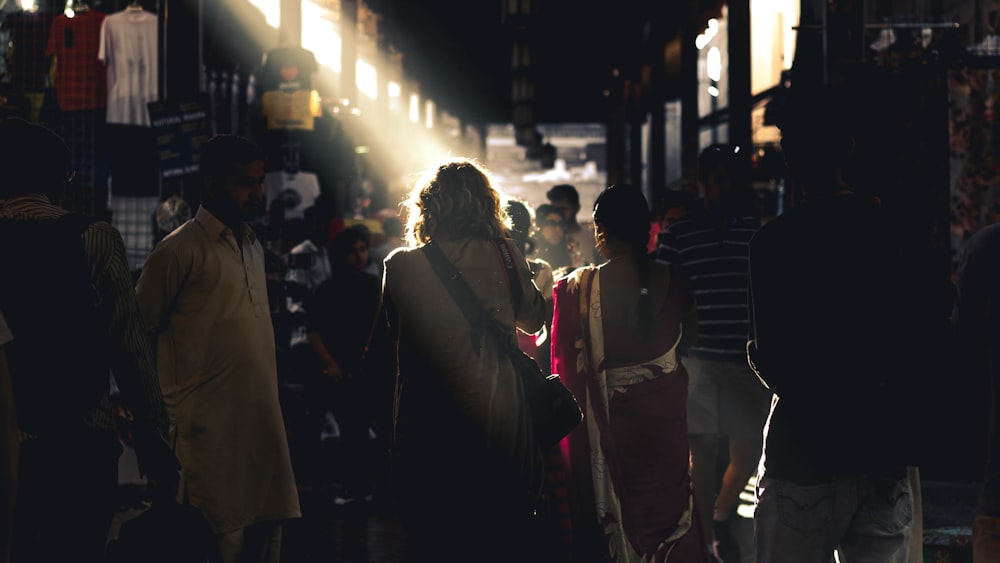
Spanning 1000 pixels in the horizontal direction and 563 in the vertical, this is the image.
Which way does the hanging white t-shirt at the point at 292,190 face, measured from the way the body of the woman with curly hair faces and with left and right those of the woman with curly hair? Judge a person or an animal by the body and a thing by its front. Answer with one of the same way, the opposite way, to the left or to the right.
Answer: the opposite way

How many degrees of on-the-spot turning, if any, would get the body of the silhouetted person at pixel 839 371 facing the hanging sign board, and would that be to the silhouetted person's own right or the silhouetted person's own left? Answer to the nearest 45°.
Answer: approximately 45° to the silhouetted person's own left

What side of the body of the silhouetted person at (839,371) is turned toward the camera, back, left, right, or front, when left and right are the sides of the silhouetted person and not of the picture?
back

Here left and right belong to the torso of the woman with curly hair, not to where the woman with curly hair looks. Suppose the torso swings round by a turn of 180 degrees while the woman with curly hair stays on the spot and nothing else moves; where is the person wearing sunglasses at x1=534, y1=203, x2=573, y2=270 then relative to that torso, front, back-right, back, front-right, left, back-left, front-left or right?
back

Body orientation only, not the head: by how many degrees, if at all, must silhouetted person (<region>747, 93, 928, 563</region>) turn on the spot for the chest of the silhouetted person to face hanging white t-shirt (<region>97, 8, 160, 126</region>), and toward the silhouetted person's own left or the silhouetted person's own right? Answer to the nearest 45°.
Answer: approximately 45° to the silhouetted person's own left

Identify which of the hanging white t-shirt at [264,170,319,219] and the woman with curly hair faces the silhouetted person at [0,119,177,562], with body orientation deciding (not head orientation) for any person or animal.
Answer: the hanging white t-shirt

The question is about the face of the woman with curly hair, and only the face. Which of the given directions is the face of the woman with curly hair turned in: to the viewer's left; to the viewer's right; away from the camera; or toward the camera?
away from the camera

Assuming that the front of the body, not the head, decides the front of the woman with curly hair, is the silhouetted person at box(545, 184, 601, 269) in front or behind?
in front

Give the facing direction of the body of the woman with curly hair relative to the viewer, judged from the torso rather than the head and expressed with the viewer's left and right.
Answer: facing away from the viewer

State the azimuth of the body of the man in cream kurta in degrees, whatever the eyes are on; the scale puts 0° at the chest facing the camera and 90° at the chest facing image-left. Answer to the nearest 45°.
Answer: approximately 315°

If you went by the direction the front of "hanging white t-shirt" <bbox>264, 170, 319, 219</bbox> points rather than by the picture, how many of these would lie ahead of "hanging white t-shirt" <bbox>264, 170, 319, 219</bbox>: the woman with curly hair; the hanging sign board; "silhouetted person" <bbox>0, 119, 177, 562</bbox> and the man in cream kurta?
4
